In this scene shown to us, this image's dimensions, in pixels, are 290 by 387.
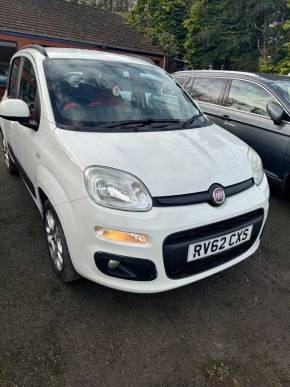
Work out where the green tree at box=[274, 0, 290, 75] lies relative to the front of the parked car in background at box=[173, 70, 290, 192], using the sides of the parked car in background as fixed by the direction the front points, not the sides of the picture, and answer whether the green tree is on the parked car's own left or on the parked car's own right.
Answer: on the parked car's own left

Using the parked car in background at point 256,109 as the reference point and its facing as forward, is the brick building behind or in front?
behind

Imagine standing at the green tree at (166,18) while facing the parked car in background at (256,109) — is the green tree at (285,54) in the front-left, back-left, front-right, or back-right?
front-left

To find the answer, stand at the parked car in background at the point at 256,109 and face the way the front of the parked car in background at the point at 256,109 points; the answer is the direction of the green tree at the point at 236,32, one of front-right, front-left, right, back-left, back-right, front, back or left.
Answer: back-left

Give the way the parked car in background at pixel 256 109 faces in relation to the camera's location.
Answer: facing the viewer and to the right of the viewer

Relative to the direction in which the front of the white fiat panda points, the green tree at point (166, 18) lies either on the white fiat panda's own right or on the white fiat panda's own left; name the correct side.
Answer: on the white fiat panda's own left

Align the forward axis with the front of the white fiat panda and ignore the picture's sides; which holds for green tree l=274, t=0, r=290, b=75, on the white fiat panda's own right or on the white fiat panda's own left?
on the white fiat panda's own left

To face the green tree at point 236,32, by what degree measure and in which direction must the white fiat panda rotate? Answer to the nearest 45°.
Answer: approximately 135° to its left

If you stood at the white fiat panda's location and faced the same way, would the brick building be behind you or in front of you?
behind

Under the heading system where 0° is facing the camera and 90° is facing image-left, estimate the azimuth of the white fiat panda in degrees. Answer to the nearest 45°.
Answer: approximately 315°

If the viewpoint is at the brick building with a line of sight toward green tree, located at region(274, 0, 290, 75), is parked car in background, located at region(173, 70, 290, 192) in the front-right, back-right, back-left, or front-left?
front-right

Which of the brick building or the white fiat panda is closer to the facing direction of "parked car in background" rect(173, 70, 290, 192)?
the white fiat panda

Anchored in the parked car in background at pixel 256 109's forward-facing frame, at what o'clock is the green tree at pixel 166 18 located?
The green tree is roughly at 7 o'clock from the parked car in background.

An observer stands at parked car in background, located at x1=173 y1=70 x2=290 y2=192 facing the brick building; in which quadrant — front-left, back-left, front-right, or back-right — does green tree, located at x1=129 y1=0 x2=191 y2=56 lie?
front-right

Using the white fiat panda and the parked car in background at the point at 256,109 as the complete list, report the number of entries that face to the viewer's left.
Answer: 0
